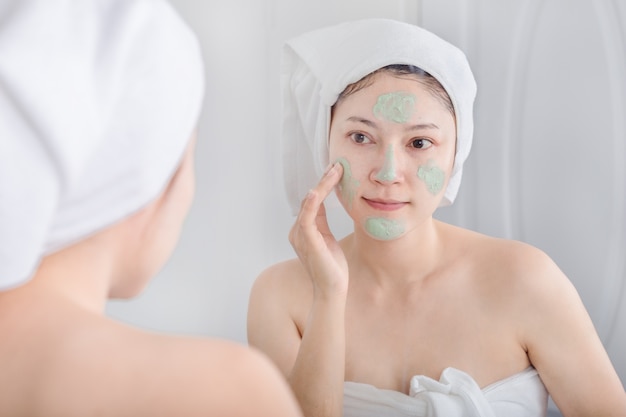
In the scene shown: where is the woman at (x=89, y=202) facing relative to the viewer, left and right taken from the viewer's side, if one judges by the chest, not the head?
facing away from the viewer and to the right of the viewer
